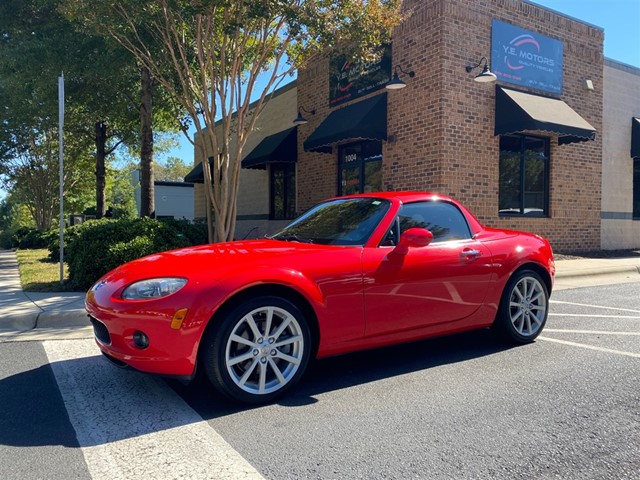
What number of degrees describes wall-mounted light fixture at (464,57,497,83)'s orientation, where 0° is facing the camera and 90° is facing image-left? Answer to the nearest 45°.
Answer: approximately 315°

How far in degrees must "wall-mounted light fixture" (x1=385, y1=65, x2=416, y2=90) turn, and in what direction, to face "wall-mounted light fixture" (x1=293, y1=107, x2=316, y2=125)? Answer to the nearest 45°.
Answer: approximately 90° to its right

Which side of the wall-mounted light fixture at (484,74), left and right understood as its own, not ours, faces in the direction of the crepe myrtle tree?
right

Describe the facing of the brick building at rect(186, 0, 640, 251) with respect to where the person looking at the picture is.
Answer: facing the viewer and to the left of the viewer

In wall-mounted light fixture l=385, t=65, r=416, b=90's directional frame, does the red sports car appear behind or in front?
in front

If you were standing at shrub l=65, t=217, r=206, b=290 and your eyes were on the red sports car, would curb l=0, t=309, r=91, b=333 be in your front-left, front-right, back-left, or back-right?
front-right

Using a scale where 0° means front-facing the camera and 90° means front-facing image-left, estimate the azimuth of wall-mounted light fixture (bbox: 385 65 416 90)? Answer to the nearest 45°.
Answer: approximately 45°

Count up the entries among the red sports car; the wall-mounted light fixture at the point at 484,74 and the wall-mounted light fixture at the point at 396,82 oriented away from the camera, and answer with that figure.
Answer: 0

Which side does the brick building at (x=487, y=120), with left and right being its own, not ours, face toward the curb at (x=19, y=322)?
front

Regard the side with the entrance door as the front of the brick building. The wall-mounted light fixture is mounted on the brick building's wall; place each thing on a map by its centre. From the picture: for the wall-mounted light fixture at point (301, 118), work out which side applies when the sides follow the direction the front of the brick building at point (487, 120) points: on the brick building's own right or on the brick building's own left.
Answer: on the brick building's own right

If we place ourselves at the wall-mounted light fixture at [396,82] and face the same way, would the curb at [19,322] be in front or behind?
in front

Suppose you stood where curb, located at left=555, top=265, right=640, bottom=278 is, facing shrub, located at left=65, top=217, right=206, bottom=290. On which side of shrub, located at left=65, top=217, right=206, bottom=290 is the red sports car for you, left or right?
left

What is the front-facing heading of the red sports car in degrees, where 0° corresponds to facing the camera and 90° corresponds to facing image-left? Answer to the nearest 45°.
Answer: approximately 45°
